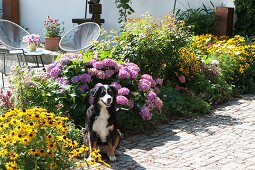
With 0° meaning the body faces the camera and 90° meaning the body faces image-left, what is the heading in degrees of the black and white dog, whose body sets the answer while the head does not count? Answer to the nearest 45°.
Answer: approximately 0°

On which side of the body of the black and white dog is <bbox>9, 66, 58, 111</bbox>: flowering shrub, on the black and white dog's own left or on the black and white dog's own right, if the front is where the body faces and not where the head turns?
on the black and white dog's own right

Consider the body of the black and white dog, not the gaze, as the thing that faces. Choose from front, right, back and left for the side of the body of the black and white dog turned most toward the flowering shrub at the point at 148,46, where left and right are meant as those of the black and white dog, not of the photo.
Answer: back

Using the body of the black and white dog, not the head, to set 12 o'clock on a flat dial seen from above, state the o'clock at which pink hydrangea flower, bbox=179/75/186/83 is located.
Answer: The pink hydrangea flower is roughly at 7 o'clock from the black and white dog.

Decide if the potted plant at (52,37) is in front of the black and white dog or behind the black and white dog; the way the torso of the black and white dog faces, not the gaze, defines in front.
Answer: behind

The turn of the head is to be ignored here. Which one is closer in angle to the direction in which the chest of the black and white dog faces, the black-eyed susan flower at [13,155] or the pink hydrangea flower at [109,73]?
the black-eyed susan flower

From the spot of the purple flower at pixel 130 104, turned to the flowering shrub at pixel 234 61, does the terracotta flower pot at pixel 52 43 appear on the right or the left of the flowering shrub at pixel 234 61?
left

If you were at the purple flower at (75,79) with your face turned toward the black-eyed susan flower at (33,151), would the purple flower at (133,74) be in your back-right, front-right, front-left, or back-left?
back-left

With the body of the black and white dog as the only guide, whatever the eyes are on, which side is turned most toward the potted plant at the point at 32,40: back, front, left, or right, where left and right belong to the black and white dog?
back

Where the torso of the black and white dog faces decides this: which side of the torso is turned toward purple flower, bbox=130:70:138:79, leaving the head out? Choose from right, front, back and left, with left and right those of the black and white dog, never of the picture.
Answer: back

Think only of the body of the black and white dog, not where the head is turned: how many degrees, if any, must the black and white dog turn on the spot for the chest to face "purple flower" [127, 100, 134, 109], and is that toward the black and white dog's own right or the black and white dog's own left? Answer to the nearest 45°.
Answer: approximately 180°

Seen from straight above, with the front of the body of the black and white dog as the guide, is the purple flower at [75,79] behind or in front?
behind

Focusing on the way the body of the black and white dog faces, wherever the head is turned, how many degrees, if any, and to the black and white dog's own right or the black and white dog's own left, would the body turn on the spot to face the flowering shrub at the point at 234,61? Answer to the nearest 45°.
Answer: approximately 135° to the black and white dog's own left

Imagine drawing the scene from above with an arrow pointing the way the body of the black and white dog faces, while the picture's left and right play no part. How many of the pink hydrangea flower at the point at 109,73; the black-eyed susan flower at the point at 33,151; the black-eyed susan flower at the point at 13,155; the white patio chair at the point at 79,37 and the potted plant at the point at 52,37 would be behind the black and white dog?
3

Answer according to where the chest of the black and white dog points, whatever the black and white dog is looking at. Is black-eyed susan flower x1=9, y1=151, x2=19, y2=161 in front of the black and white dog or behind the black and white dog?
in front

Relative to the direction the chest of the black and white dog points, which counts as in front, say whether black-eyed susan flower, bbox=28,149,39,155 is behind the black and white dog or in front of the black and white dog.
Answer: in front
